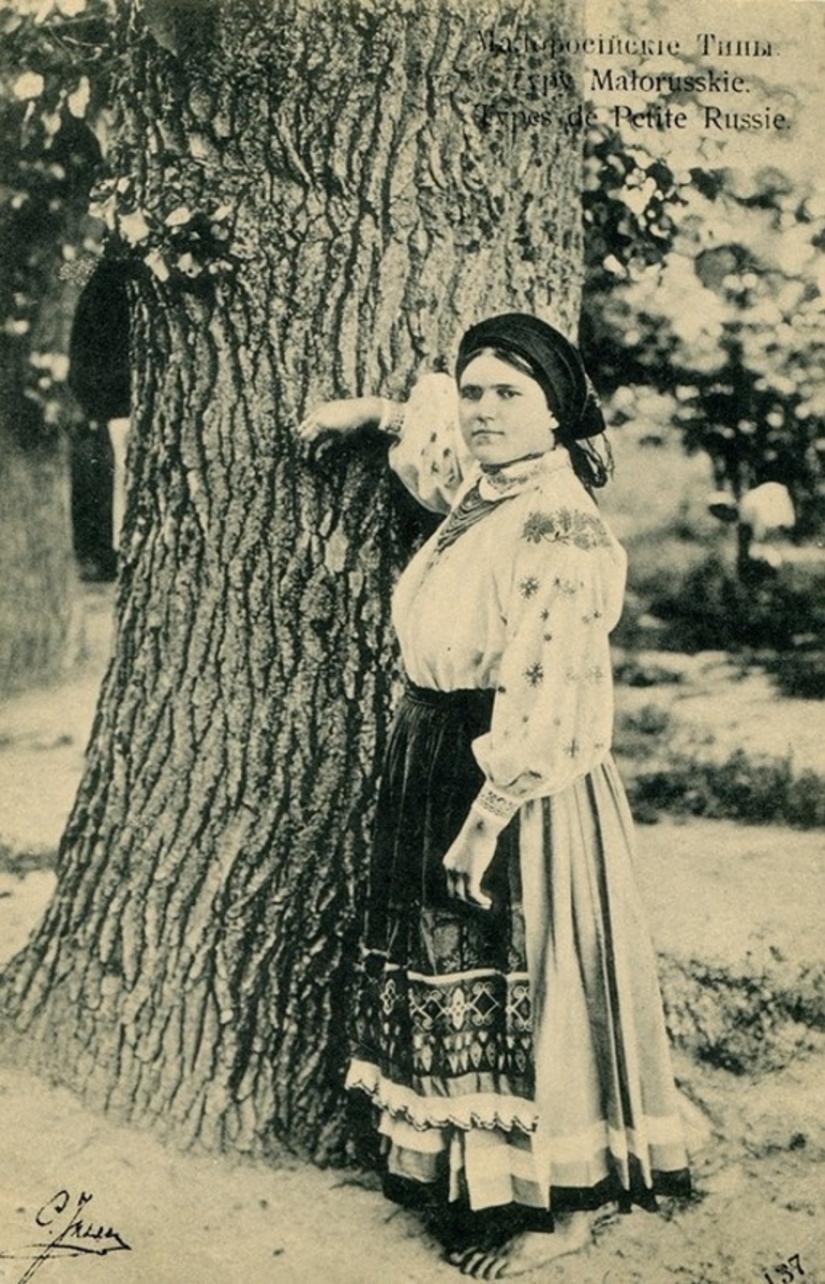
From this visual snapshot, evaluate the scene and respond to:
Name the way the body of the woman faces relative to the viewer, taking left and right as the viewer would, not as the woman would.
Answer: facing the viewer and to the left of the viewer
